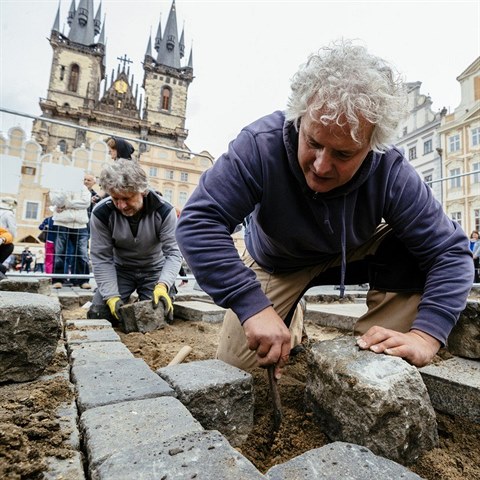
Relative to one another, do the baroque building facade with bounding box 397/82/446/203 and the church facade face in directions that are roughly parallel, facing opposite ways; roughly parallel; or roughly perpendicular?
roughly perpendicular

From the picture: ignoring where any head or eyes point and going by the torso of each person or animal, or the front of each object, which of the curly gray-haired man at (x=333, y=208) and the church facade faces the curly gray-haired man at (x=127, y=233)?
the church facade

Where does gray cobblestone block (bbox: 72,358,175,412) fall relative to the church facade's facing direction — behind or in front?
in front

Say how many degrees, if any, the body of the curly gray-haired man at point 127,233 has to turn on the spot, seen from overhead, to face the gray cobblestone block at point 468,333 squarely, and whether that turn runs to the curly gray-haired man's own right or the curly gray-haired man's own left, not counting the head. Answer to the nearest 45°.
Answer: approximately 45° to the curly gray-haired man's own left

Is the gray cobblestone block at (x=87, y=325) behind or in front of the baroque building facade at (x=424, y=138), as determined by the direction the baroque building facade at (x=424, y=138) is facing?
in front

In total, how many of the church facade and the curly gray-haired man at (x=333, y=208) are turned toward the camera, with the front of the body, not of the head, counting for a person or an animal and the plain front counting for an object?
2

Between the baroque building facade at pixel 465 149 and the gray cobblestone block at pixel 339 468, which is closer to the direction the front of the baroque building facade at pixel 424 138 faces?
the gray cobblestone block

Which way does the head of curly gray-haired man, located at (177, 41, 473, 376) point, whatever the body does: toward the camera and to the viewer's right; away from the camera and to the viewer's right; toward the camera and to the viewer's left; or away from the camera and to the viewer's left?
toward the camera and to the viewer's left

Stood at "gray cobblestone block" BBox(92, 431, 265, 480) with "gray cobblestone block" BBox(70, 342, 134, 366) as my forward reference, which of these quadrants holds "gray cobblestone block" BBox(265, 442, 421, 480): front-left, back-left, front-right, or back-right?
back-right

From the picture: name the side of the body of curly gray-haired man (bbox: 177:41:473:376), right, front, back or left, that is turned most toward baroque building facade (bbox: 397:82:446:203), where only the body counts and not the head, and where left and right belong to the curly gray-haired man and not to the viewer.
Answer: back

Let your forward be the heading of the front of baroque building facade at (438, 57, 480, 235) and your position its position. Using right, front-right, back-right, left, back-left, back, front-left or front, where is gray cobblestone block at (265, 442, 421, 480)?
front-left

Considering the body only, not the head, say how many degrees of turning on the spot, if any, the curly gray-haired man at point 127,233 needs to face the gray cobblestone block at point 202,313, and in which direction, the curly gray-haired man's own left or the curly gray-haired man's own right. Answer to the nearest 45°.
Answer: approximately 90° to the curly gray-haired man's own left

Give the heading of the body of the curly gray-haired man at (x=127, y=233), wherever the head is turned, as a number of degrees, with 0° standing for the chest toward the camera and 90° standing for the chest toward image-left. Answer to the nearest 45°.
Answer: approximately 0°
